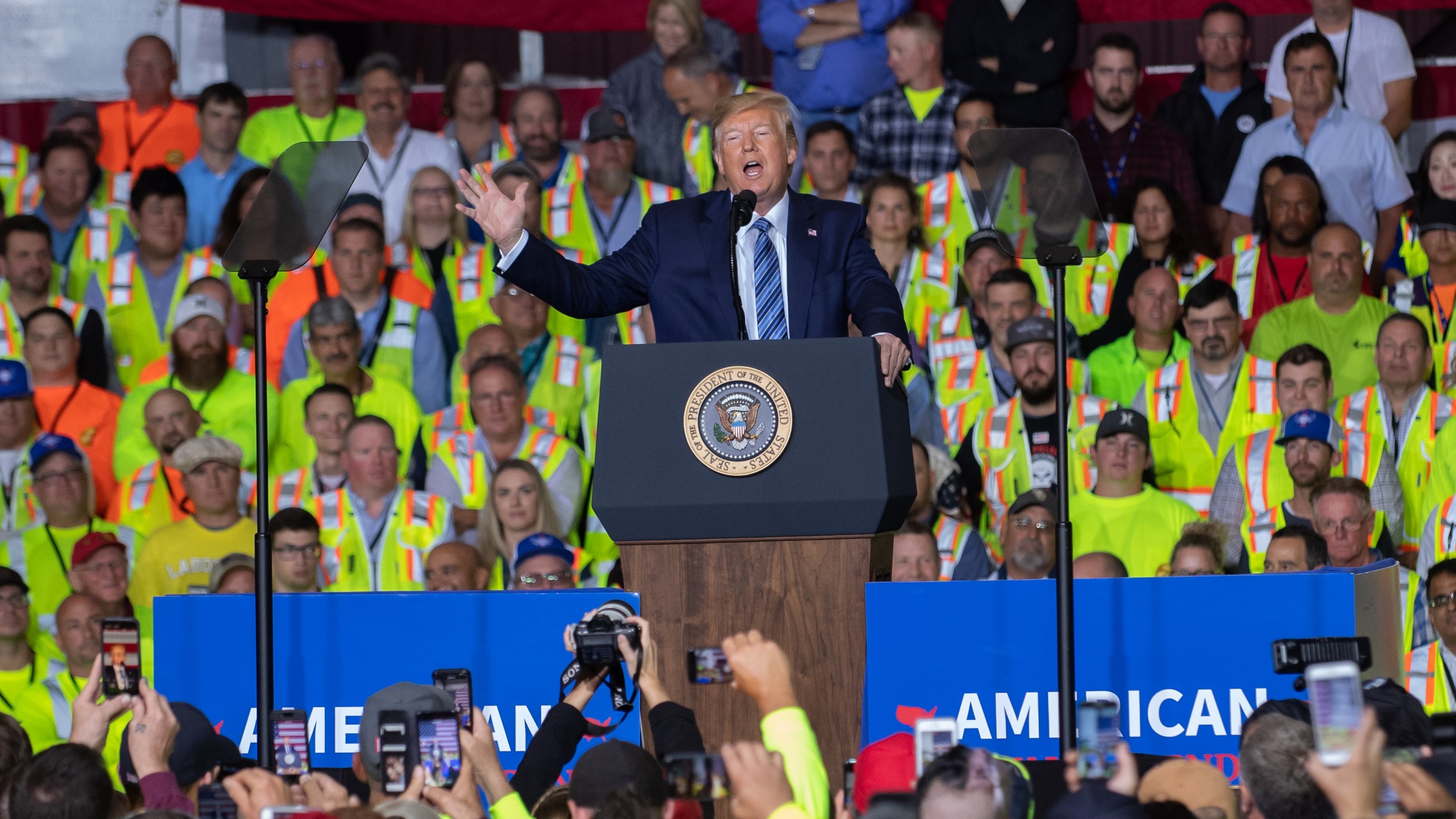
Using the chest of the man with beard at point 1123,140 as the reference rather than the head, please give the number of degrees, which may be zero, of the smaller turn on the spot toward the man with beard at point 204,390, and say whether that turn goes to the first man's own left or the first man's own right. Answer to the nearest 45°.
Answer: approximately 90° to the first man's own right

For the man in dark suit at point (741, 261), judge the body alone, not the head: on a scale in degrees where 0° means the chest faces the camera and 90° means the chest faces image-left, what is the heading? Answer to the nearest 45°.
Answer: approximately 0°

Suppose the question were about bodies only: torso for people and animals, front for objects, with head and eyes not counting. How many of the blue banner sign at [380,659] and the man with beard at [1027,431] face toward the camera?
2

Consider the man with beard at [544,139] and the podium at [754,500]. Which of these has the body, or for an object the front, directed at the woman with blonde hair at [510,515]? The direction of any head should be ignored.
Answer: the man with beard

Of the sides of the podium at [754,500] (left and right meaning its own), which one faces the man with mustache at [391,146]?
back

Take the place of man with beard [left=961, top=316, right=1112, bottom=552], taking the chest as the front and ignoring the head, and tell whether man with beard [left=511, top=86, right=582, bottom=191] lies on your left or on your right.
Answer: on your right

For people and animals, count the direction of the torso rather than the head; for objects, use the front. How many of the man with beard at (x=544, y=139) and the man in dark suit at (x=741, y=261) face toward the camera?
2
